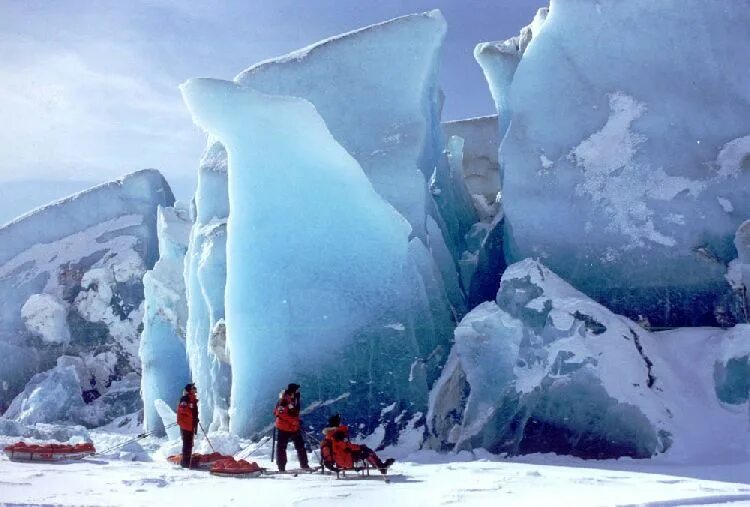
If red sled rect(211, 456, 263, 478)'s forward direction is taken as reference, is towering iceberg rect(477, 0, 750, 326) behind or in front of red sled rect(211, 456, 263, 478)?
in front

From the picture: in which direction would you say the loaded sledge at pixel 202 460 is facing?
to the viewer's right

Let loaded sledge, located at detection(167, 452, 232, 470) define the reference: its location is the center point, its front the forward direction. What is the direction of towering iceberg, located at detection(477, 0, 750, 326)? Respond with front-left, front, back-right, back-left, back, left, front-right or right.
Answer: front

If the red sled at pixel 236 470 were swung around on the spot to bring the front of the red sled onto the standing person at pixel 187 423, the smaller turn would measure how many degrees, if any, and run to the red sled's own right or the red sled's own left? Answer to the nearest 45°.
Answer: approximately 135° to the red sled's own left

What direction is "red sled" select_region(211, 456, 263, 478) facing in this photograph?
to the viewer's right

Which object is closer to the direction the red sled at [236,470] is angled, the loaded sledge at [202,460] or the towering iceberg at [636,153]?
the towering iceberg

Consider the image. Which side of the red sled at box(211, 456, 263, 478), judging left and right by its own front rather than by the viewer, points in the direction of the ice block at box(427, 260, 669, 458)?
front

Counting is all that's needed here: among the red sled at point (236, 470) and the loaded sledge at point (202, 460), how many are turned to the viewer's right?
2

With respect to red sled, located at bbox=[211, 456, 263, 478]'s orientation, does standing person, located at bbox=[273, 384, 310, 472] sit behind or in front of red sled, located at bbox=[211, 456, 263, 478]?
in front

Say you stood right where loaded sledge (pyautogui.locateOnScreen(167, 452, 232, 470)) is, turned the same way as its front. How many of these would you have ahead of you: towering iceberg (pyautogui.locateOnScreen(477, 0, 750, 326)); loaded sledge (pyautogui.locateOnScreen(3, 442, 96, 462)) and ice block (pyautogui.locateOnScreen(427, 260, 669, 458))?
2
